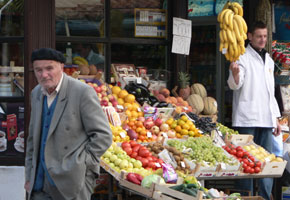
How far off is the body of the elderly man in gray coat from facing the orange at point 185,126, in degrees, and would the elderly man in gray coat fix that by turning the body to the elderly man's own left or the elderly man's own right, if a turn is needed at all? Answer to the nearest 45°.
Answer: approximately 180°

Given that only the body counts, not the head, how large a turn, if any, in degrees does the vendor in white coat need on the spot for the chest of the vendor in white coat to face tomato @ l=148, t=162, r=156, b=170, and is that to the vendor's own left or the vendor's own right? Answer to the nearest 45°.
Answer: approximately 90° to the vendor's own right

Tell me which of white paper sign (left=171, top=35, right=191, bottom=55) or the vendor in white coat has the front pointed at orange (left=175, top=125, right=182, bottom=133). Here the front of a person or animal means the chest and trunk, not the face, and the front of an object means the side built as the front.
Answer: the white paper sign

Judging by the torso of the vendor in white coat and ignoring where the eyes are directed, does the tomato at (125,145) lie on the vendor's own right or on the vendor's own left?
on the vendor's own right

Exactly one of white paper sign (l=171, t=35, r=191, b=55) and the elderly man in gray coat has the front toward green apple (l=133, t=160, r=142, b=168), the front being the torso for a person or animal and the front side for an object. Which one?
the white paper sign

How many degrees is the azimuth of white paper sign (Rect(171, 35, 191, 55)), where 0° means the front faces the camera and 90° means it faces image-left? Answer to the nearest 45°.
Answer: approximately 0°

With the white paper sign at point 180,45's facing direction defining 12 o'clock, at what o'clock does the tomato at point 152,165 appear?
The tomato is roughly at 12 o'clock from the white paper sign.

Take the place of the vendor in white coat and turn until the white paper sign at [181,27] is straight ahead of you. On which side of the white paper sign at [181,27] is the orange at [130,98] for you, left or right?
left

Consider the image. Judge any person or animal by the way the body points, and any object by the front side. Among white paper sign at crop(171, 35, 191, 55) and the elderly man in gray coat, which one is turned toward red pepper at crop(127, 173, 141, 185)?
the white paper sign
